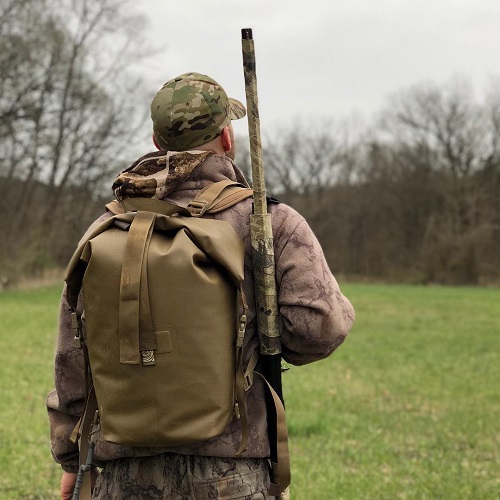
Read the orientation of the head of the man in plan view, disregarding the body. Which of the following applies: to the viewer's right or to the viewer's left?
to the viewer's right

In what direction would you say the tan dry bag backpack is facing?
toward the camera
